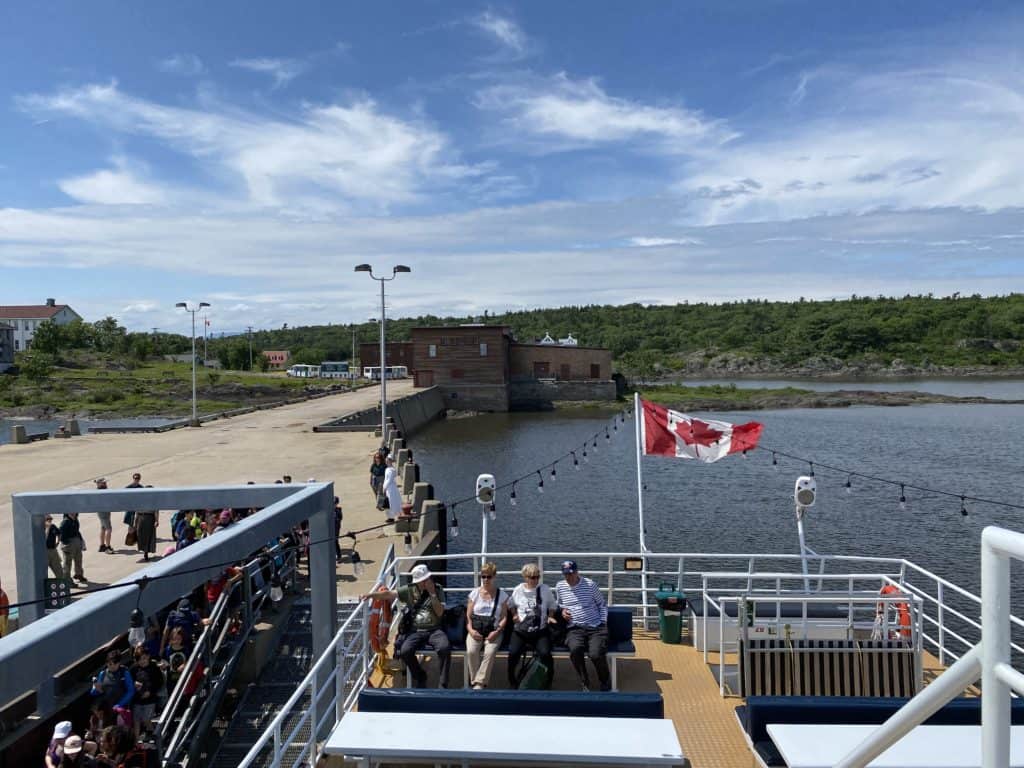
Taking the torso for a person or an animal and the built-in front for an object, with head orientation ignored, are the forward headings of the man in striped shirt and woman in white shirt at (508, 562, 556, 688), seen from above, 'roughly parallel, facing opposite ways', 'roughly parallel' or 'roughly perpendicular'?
roughly parallel

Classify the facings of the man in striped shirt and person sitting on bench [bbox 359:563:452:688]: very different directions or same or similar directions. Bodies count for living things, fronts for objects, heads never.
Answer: same or similar directions

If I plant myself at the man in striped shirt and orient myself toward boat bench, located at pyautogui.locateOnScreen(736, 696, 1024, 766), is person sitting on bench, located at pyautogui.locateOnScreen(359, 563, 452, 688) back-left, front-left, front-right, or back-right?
back-right

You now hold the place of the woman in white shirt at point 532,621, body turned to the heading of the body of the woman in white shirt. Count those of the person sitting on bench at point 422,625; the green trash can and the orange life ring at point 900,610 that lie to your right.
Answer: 1

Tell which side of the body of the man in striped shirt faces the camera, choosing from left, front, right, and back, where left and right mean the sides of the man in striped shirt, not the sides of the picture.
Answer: front

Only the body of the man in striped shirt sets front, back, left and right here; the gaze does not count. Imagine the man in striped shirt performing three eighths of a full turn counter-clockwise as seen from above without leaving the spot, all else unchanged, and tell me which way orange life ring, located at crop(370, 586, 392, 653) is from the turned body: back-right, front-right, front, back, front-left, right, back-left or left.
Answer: back-left

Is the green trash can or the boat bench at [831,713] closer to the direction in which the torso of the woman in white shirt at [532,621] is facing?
the boat bench

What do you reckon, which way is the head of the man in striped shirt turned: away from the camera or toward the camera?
toward the camera

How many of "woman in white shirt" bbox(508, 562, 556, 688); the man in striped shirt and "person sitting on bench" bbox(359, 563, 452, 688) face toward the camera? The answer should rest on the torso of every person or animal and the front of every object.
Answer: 3

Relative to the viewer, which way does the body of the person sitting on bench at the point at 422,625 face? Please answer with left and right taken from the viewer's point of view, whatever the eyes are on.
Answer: facing the viewer

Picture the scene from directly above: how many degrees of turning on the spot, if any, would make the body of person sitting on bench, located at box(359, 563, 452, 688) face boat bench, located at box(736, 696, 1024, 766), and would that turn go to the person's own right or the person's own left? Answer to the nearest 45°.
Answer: approximately 45° to the person's own left

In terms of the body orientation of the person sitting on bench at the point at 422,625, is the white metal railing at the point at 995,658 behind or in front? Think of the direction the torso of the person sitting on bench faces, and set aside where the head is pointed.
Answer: in front
